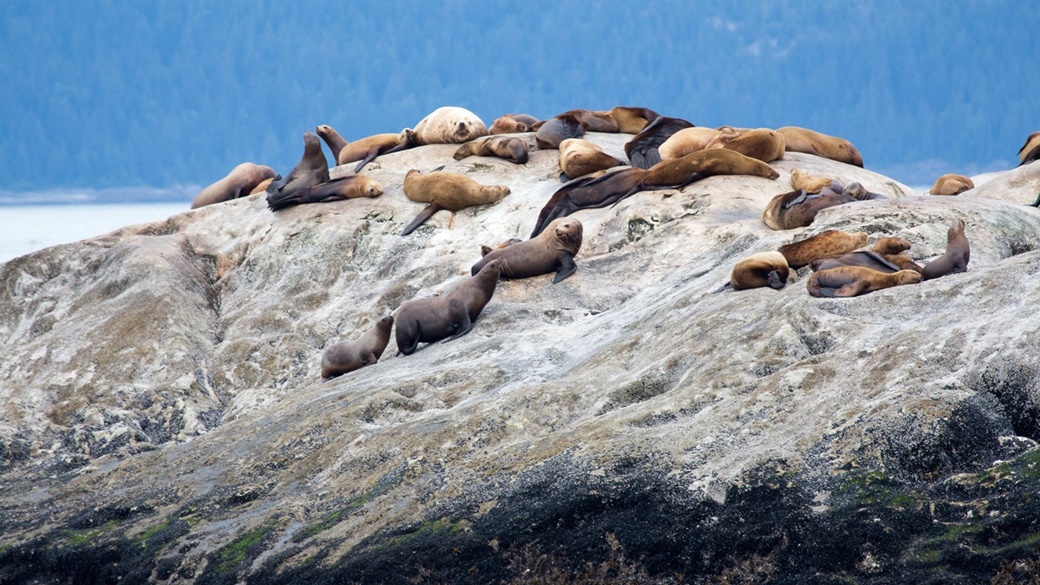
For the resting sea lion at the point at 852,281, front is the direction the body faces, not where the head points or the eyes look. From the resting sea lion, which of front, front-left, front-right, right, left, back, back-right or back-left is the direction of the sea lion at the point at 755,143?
left

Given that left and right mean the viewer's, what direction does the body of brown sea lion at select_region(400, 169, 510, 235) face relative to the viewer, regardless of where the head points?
facing to the right of the viewer

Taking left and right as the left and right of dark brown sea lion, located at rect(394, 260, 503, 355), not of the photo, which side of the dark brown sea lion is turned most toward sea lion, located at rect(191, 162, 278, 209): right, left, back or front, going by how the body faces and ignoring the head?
left

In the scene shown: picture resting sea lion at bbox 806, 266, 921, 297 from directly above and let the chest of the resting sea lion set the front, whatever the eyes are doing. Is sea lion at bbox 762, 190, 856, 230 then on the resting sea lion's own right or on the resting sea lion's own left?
on the resting sea lion's own left

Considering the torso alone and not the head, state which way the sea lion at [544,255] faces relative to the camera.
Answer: to the viewer's right

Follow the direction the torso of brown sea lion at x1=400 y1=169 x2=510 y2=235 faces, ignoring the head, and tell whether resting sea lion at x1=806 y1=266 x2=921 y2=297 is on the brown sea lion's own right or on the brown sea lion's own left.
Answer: on the brown sea lion's own right

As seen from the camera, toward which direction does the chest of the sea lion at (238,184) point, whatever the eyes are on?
to the viewer's right

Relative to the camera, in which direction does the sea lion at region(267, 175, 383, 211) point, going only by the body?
to the viewer's right

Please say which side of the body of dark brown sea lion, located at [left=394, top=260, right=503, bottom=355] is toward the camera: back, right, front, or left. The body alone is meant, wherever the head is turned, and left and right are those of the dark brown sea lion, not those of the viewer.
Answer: right

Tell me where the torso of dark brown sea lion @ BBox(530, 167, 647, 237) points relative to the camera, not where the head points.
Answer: to the viewer's right

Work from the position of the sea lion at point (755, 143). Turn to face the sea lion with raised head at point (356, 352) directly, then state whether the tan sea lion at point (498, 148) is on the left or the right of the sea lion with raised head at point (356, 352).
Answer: right

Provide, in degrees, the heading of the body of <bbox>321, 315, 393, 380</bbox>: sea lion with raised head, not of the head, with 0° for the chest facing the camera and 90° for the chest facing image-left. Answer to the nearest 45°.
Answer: approximately 270°
